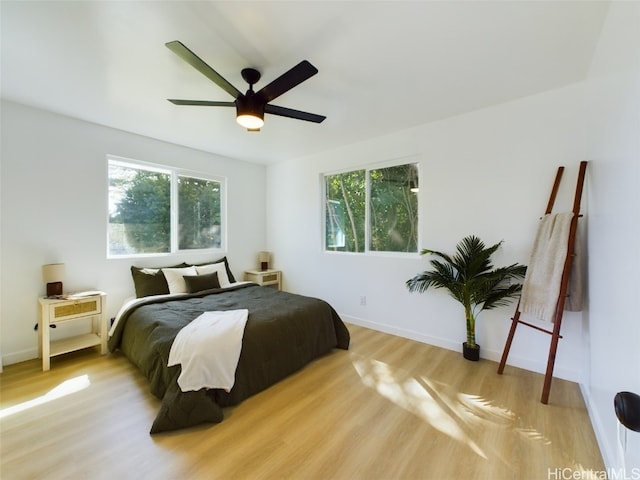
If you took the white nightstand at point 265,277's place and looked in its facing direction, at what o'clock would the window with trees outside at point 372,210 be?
The window with trees outside is roughly at 12 o'clock from the white nightstand.

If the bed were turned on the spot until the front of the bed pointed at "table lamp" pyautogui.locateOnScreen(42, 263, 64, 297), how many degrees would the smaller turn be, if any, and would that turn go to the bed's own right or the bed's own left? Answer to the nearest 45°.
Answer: approximately 180°

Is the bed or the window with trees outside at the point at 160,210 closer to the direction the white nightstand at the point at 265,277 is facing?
the bed

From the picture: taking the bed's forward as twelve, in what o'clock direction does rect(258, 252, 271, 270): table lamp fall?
The table lamp is roughly at 8 o'clock from the bed.

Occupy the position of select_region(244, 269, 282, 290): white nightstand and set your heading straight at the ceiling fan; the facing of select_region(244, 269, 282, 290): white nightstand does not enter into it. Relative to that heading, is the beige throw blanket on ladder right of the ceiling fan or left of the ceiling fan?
left

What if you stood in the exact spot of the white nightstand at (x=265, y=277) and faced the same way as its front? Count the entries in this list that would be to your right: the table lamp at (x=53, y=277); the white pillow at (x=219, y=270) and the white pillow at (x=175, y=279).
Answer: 3

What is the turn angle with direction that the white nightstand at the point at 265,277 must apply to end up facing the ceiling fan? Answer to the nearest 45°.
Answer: approximately 45° to its right

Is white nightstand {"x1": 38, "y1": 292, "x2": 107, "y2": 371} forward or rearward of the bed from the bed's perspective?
rearward

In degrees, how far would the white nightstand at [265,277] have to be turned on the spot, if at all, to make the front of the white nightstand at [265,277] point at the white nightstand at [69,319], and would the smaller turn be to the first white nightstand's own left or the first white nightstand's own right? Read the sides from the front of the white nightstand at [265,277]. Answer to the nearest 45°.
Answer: approximately 90° to the first white nightstand's own right

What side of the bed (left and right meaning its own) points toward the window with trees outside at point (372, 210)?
left

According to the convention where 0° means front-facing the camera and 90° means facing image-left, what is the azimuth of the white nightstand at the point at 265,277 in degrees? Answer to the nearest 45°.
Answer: approximately 315°

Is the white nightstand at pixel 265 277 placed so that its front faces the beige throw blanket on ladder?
yes

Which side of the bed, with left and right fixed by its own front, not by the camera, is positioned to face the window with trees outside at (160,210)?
back

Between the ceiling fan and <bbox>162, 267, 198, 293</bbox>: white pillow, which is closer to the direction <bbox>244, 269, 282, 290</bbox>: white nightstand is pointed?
the ceiling fan
